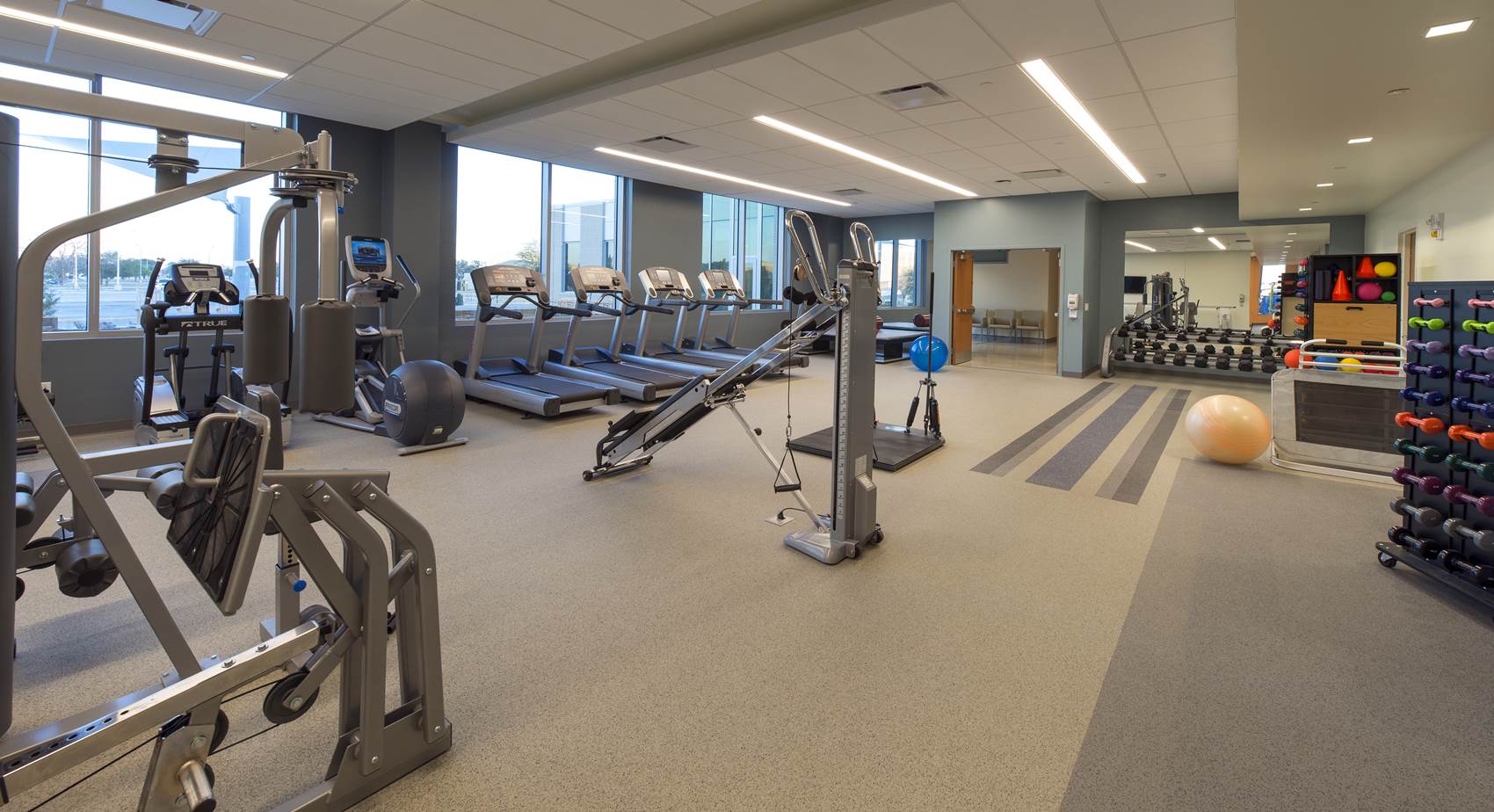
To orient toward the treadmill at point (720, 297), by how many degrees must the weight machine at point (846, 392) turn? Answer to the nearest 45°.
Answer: approximately 90° to its right

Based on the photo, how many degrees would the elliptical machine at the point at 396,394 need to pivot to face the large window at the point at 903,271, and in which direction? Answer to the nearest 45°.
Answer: approximately 90° to its right

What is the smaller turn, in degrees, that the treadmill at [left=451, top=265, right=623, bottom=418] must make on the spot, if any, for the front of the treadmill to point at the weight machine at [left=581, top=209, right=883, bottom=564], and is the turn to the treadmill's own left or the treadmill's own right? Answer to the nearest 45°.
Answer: approximately 135° to the treadmill's own left

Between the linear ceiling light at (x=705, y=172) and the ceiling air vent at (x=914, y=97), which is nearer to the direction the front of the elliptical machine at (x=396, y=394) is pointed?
the linear ceiling light

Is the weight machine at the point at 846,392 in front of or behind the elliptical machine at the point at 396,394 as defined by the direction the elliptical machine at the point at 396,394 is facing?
behind

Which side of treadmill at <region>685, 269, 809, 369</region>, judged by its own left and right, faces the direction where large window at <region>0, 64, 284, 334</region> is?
left

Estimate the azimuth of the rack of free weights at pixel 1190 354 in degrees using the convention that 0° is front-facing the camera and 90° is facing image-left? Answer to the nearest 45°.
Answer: approximately 0°

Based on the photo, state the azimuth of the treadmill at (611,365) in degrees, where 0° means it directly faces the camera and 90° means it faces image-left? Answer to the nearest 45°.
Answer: approximately 135°

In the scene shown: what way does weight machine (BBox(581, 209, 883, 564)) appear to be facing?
to the viewer's left
